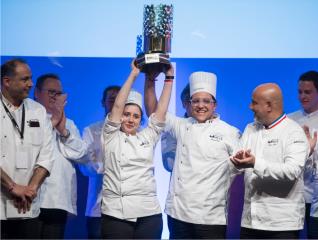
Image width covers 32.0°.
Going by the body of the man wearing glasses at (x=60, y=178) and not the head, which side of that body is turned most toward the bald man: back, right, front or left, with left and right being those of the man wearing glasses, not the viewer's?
front

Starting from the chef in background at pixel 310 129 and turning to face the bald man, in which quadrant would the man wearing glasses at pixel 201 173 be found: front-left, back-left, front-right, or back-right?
front-right

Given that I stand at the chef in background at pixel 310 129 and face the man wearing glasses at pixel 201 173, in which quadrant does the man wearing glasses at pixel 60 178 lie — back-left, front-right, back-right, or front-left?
front-right

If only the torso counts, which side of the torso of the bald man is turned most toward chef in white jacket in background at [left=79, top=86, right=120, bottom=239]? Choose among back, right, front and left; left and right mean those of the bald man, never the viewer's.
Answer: right

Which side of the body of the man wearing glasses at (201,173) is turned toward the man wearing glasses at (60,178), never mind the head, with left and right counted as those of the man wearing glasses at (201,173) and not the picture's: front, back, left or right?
right

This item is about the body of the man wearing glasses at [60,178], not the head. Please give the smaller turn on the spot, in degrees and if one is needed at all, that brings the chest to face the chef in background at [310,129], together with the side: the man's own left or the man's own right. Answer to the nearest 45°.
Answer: approximately 45° to the man's own left

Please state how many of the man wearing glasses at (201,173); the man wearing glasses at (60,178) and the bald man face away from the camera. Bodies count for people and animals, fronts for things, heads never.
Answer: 0

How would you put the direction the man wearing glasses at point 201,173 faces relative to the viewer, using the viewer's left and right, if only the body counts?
facing the viewer

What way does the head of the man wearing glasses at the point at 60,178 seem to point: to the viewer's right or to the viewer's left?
to the viewer's right

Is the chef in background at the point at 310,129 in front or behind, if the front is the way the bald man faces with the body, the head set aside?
behind

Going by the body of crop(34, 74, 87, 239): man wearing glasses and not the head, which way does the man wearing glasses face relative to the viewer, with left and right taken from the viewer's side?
facing the viewer and to the right of the viewer

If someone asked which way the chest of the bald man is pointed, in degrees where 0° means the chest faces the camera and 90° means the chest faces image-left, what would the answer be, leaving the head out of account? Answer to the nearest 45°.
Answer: approximately 45°

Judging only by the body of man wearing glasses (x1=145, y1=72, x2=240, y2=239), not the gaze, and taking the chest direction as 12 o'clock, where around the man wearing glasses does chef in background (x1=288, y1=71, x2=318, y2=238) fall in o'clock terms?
The chef in background is roughly at 8 o'clock from the man wearing glasses.

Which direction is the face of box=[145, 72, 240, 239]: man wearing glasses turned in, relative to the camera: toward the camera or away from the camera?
toward the camera

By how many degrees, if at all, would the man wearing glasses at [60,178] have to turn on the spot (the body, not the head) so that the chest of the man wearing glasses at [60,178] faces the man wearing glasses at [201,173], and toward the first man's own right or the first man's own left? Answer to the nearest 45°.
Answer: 0° — they already face them
